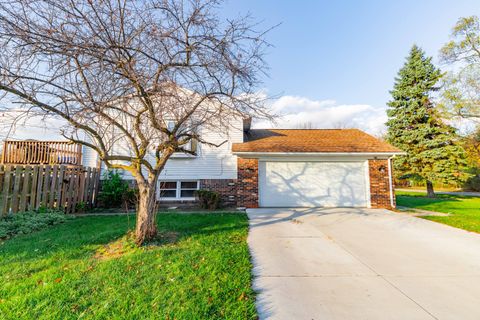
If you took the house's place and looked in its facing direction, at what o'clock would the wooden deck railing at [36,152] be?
The wooden deck railing is roughly at 3 o'clock from the house.

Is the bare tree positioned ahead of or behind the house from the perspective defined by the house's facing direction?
ahead

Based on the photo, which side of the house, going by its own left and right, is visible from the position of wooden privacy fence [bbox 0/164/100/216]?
right

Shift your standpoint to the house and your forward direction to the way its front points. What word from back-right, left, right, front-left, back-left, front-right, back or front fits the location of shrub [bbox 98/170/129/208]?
right

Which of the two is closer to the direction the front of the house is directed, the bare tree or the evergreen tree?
the bare tree

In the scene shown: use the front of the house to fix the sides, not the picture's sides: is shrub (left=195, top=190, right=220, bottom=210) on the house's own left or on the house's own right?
on the house's own right

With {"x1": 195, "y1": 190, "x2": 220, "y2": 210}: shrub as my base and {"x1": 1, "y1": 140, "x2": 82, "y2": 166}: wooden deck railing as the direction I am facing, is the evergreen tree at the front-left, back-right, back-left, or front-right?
back-right

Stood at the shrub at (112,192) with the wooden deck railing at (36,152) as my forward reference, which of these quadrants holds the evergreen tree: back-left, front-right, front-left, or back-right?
back-right

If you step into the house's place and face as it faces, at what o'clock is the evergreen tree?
The evergreen tree is roughly at 8 o'clock from the house.

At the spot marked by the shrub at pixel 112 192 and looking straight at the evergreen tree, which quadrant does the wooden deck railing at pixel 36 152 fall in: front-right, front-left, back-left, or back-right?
back-left

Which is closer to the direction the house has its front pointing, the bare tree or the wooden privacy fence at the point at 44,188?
the bare tree
